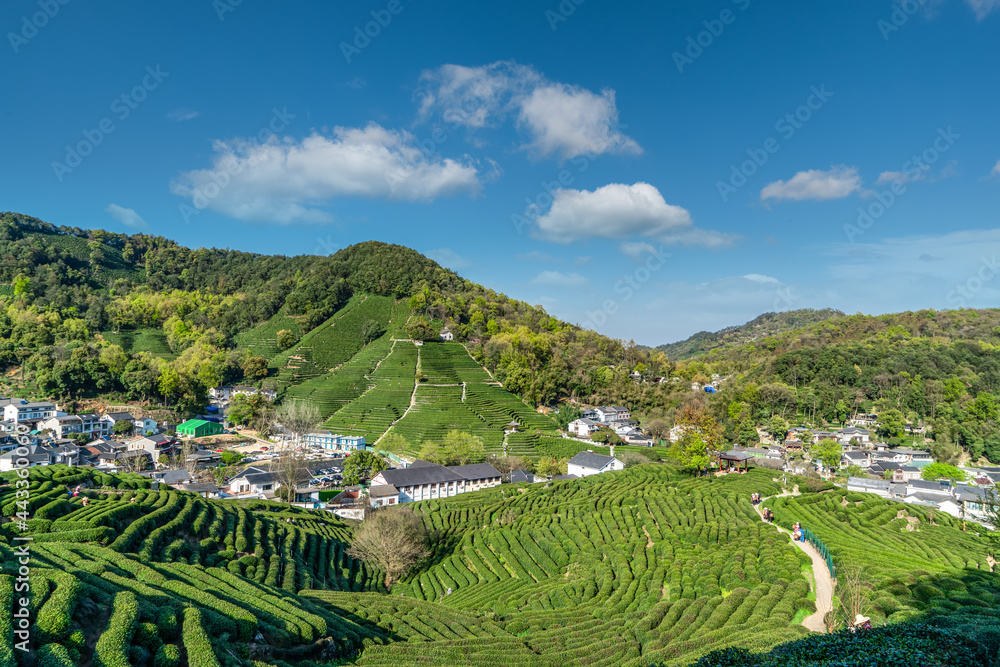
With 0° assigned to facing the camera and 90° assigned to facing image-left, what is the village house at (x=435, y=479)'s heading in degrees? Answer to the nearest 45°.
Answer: approximately 315°

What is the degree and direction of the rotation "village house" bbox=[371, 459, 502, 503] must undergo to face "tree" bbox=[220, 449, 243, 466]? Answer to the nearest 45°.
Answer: approximately 135° to its right

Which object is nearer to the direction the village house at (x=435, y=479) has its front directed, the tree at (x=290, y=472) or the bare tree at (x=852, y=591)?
the bare tree

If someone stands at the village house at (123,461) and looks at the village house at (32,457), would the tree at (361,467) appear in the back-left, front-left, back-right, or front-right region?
back-left

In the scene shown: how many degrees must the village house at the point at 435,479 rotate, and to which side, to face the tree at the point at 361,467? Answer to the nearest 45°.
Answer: approximately 135° to its right

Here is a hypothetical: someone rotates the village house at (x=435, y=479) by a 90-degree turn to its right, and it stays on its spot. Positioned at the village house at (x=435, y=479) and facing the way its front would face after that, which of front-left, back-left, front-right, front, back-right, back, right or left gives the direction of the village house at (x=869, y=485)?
back-left

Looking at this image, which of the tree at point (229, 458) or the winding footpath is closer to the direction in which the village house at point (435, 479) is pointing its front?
the winding footpath

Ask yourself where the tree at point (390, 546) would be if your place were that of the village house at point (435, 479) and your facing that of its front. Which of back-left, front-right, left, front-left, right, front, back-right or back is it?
front-right

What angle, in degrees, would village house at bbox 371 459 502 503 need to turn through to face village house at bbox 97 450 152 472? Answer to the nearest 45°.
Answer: approximately 135° to its right
